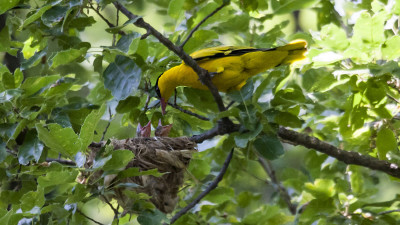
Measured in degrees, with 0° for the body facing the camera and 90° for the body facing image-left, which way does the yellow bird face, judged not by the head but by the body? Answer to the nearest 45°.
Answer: approximately 90°

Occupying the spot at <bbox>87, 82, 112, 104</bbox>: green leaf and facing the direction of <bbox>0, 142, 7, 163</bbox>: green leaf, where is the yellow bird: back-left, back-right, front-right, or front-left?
back-left

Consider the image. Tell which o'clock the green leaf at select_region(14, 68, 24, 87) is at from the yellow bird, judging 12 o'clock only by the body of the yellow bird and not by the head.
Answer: The green leaf is roughly at 11 o'clock from the yellow bird.

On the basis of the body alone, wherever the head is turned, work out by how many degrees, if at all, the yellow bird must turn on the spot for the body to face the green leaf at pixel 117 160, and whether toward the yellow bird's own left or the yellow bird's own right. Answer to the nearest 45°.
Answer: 0° — it already faces it

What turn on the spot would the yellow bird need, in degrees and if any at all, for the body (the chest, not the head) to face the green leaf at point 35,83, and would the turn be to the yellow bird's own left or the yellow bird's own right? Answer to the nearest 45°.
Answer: approximately 45° to the yellow bird's own left
